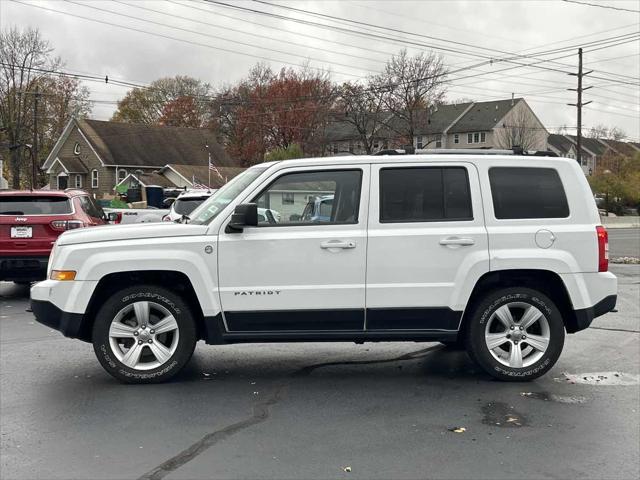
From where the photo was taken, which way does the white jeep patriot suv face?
to the viewer's left

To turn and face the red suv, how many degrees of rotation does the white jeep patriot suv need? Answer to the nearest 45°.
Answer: approximately 45° to its right

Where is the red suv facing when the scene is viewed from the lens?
facing away from the viewer and to the right of the viewer

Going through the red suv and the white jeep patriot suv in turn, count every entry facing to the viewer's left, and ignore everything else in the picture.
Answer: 1
